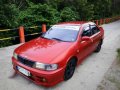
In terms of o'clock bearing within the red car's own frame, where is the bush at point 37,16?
The bush is roughly at 4 o'clock from the red car.

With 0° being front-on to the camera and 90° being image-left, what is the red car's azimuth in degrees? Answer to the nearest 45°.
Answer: approximately 45°
